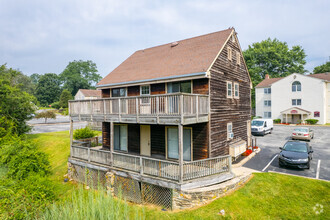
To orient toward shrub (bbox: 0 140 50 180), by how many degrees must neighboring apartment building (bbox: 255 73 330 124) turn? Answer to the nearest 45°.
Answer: approximately 45° to its right

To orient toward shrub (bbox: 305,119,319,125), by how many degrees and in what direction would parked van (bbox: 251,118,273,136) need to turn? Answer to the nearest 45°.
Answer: approximately 180°
